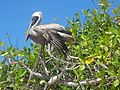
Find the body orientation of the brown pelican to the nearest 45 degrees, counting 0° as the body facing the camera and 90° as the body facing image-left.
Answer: approximately 90°
